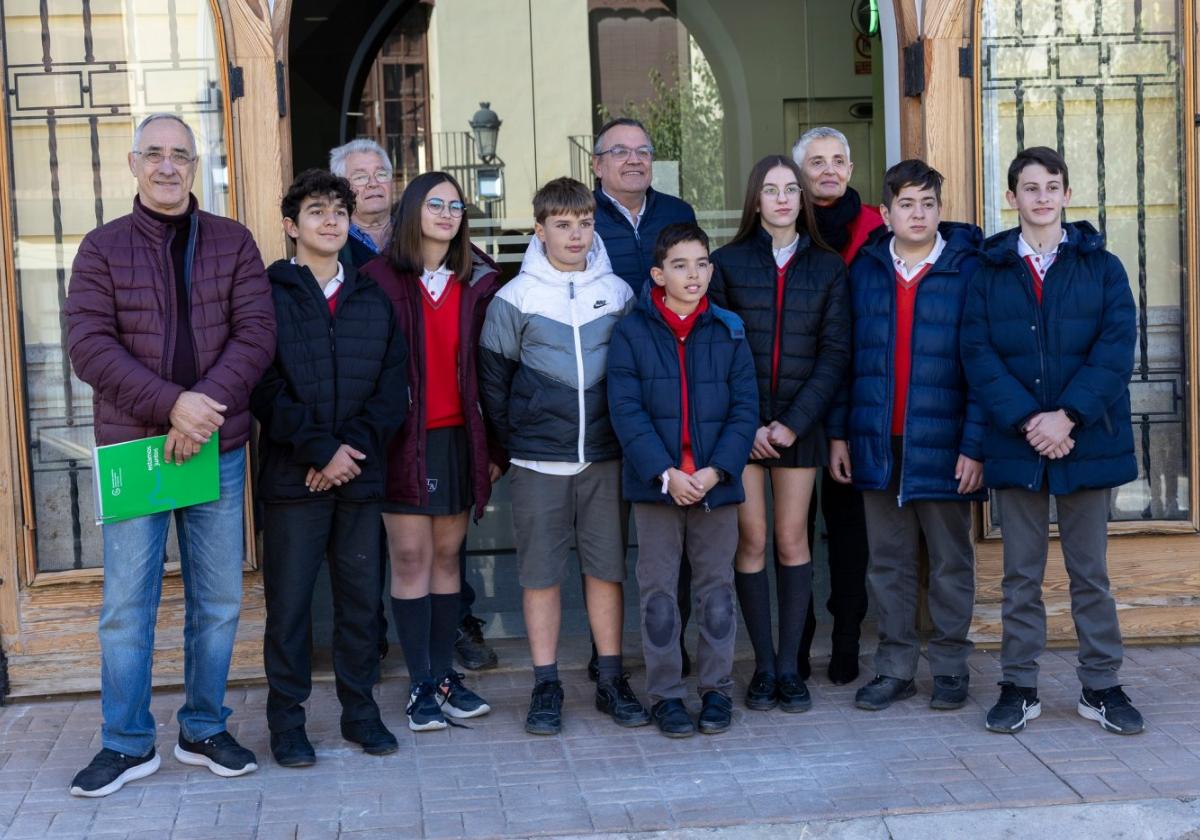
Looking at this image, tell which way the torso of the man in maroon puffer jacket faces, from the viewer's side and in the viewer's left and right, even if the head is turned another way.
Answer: facing the viewer

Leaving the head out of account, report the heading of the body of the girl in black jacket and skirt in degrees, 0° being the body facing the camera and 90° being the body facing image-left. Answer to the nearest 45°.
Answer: approximately 0°

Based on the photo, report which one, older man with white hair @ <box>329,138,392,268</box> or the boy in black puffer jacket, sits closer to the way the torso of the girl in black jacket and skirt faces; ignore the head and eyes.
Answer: the boy in black puffer jacket

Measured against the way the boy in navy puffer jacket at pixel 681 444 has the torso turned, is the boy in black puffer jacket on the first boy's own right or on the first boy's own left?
on the first boy's own right

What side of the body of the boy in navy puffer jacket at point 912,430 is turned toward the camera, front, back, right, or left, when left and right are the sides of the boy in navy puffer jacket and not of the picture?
front

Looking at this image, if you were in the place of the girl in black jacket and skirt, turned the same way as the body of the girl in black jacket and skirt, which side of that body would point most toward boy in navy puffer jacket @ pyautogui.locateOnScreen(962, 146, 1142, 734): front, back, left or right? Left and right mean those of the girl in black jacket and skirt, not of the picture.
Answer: left

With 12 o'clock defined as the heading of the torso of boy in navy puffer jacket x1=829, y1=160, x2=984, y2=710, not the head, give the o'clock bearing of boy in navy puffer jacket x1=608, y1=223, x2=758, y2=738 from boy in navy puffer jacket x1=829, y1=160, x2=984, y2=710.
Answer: boy in navy puffer jacket x1=608, y1=223, x2=758, y2=738 is roughly at 2 o'clock from boy in navy puffer jacket x1=829, y1=160, x2=984, y2=710.

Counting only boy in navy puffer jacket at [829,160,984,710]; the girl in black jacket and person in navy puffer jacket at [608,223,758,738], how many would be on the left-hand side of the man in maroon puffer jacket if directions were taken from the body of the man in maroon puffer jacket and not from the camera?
3

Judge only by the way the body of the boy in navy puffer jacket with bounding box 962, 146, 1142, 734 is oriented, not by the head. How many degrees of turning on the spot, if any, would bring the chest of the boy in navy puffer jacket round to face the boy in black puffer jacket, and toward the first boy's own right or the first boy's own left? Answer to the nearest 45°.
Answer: approximately 90° to the first boy's own right
